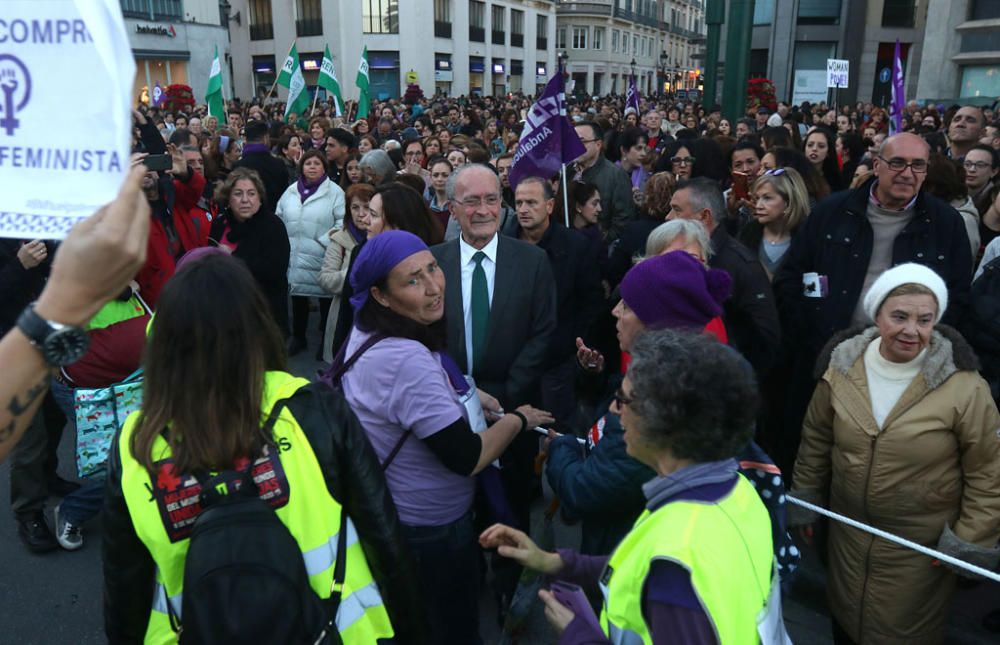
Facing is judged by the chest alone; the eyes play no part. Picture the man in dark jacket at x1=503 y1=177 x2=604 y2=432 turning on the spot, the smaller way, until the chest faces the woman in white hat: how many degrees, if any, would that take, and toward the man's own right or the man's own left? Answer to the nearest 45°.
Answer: approximately 90° to the man's own left

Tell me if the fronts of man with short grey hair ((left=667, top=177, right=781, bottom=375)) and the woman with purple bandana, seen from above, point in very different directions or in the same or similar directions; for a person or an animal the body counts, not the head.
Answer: very different directions

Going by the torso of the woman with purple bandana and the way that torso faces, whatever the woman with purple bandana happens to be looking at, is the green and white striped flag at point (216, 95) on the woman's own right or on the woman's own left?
on the woman's own left

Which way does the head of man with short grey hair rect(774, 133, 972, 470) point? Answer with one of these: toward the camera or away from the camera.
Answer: toward the camera

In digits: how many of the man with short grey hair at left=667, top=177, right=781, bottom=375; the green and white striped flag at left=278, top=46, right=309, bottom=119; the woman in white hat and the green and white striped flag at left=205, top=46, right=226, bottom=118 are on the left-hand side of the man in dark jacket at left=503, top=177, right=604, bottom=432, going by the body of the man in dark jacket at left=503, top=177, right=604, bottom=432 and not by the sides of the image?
2

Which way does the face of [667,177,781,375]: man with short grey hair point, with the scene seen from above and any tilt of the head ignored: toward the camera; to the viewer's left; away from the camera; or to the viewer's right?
to the viewer's left

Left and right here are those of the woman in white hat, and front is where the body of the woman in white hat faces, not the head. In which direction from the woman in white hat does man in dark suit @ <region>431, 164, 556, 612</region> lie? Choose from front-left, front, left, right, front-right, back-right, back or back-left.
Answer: right

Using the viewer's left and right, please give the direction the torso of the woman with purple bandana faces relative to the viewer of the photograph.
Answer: facing to the right of the viewer

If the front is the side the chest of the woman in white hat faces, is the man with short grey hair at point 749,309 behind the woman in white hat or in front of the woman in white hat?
behind

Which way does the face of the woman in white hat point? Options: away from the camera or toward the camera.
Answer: toward the camera

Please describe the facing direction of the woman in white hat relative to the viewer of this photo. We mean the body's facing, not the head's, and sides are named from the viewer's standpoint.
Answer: facing the viewer

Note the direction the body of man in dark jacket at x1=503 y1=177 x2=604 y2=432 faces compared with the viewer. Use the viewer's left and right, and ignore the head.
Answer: facing the viewer and to the left of the viewer

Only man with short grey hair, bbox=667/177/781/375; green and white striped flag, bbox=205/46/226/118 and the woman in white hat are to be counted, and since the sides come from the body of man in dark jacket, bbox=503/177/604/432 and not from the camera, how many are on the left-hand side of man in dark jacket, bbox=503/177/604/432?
2

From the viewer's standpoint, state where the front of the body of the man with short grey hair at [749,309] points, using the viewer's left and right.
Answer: facing to the left of the viewer
